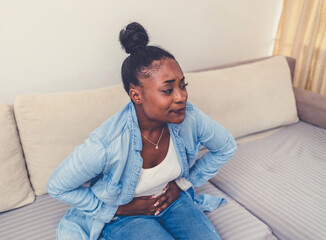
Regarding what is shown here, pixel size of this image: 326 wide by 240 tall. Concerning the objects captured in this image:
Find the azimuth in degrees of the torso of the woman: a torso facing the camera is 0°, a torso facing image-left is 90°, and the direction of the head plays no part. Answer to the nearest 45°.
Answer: approximately 315°

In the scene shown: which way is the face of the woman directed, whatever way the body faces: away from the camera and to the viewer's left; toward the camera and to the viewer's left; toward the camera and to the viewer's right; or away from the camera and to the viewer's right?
toward the camera and to the viewer's right
